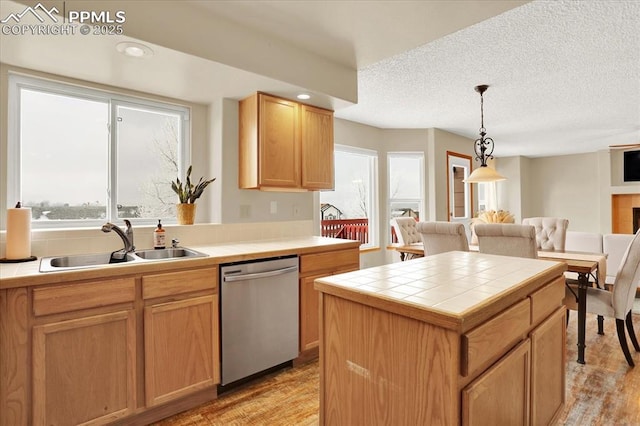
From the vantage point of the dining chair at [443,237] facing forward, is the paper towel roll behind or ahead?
behind

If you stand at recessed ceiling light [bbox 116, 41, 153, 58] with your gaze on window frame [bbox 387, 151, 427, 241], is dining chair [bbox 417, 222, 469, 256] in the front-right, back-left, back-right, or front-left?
front-right

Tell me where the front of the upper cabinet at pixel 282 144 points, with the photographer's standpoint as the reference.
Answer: facing the viewer and to the right of the viewer

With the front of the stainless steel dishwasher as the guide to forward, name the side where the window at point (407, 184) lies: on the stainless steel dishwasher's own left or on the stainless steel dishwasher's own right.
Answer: on the stainless steel dishwasher's own left

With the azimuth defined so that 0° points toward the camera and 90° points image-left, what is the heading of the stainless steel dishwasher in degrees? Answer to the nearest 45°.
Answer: approximately 315°

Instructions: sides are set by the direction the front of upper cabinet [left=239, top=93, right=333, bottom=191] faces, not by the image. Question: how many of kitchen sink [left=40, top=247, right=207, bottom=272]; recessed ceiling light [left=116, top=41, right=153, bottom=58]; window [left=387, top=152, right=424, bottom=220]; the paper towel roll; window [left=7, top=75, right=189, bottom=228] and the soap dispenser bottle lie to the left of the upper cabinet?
1

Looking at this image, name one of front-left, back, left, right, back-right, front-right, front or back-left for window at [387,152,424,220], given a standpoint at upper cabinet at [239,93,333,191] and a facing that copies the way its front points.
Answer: left

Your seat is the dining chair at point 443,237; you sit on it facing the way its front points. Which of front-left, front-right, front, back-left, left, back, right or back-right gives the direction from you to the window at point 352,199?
left

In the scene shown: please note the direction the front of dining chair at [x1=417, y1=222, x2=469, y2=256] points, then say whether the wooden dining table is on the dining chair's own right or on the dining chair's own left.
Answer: on the dining chair's own right

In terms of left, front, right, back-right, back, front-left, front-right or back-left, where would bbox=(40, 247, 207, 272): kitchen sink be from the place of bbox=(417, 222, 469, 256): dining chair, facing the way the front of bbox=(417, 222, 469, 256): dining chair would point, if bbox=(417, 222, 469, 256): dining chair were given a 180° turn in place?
front

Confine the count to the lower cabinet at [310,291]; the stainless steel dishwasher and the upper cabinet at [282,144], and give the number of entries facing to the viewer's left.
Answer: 0

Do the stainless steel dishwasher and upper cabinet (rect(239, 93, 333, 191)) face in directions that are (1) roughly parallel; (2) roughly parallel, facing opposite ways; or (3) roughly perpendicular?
roughly parallel

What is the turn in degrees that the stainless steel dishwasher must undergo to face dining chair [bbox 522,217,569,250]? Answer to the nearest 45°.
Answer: approximately 45° to its left

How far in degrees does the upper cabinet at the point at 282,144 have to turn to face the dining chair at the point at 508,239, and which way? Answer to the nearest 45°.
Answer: approximately 45° to its left
